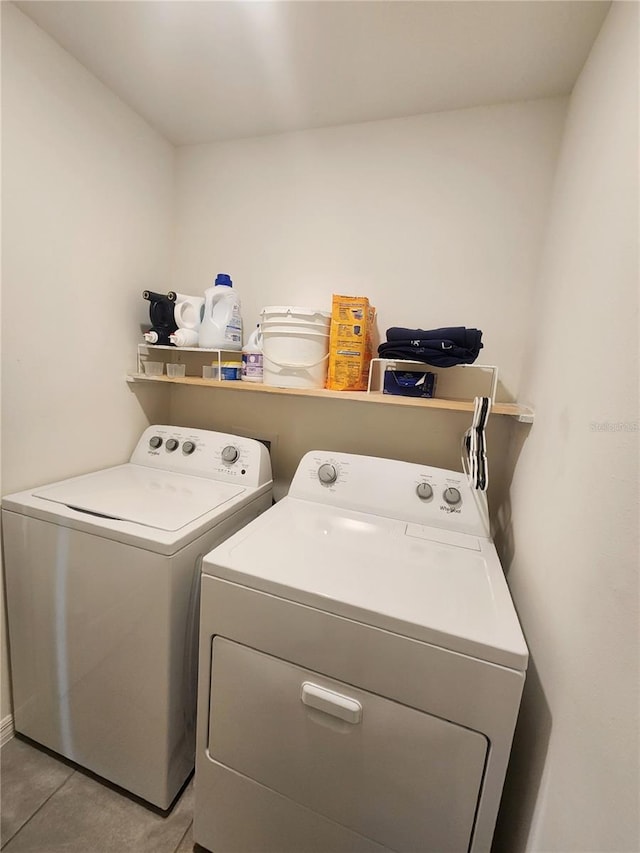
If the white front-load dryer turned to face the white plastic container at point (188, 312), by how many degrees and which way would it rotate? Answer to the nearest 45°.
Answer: approximately 135° to its right

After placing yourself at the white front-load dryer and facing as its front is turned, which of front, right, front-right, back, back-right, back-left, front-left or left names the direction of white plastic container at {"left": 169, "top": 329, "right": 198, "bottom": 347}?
back-right

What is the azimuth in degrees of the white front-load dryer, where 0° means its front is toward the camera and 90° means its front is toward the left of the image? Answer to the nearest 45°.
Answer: approximately 0°

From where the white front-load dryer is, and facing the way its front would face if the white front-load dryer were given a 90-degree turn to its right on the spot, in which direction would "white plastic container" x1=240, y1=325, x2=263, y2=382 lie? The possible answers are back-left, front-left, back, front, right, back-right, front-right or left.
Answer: front-right

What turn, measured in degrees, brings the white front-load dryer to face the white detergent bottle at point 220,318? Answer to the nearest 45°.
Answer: approximately 135° to its right

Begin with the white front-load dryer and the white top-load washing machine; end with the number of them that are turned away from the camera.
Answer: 0

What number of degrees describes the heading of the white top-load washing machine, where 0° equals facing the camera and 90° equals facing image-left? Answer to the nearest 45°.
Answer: approximately 45°

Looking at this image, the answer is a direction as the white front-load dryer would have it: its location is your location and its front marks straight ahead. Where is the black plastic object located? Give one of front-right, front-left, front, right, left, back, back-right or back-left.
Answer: back-right
